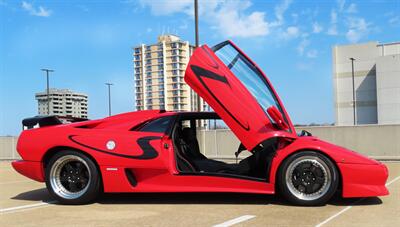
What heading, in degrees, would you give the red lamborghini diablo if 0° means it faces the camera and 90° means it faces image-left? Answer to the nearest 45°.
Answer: approximately 270°

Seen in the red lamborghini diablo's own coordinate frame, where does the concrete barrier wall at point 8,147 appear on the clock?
The concrete barrier wall is roughly at 8 o'clock from the red lamborghini diablo.

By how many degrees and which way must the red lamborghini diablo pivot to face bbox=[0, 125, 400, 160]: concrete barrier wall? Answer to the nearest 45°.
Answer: approximately 45° to its left
